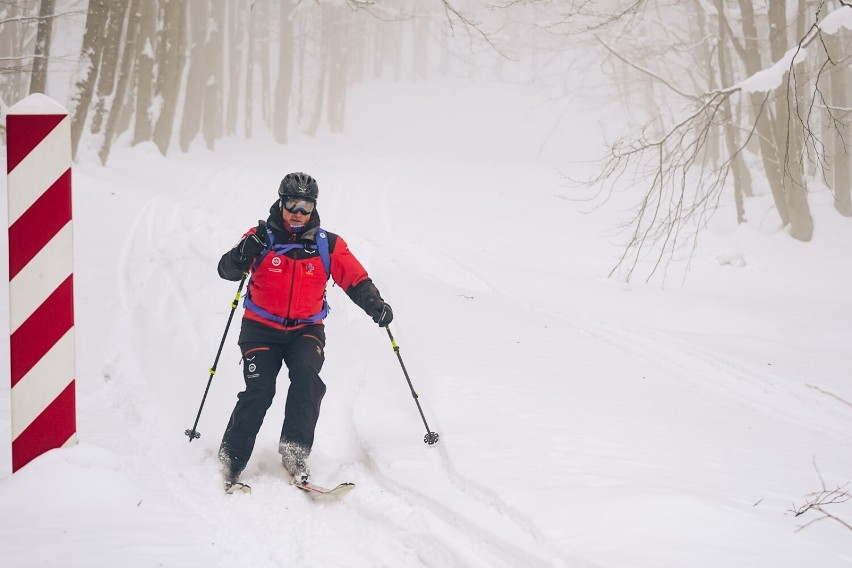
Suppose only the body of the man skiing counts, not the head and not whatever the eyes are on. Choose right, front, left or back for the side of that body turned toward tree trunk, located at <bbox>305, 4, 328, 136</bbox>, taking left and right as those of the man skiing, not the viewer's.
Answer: back

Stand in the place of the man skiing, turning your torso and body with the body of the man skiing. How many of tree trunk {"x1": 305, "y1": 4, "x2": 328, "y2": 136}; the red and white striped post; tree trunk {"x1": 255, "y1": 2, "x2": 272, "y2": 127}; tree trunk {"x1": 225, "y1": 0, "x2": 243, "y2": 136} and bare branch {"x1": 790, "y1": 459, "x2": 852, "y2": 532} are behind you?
3

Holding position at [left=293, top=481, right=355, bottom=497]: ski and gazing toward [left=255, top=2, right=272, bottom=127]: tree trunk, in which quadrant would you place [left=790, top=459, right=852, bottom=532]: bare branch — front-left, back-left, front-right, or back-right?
back-right

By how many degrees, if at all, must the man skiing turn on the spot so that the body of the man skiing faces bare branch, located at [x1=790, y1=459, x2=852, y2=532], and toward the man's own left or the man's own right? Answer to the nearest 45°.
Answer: approximately 45° to the man's own left

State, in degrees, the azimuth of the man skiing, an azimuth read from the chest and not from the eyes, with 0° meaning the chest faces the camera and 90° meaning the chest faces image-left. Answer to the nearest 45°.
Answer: approximately 0°

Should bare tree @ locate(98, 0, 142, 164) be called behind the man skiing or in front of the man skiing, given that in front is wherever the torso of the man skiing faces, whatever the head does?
behind

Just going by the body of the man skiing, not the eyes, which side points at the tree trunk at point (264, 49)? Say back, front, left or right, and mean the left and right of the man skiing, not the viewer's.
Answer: back

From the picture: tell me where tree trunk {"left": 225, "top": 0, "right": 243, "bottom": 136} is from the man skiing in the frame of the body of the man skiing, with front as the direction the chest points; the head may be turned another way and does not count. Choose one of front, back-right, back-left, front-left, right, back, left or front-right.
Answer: back
